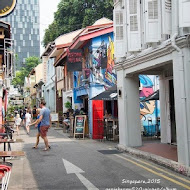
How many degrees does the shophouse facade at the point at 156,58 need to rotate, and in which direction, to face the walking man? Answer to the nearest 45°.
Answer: approximately 45° to its right

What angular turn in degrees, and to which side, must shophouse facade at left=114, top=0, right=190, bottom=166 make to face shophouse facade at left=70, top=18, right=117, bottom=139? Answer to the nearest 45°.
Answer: approximately 90° to its right

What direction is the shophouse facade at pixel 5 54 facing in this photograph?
to the viewer's right

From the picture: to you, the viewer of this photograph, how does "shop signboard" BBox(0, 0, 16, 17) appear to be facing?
facing the viewer

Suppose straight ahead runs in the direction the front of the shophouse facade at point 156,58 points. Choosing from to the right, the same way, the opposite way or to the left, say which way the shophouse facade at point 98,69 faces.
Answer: the same way

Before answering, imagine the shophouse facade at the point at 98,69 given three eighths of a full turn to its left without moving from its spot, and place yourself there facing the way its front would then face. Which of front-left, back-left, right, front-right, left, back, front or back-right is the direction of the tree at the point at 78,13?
left

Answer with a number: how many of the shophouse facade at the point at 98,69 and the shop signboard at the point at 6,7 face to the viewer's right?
0

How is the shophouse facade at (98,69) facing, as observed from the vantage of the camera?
facing the viewer and to the left of the viewer

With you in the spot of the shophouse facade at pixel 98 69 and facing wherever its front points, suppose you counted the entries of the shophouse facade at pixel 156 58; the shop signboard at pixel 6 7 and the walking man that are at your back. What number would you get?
0

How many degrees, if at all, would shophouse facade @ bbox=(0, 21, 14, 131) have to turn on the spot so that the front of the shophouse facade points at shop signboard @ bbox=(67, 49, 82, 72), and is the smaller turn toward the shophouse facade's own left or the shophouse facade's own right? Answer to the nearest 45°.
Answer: approximately 45° to the shophouse facade's own right

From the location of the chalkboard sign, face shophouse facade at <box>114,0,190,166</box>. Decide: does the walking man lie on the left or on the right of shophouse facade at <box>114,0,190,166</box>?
right

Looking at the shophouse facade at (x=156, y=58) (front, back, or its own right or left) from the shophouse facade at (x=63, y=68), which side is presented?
right

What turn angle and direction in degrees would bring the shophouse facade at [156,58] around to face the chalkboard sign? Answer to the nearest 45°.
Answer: approximately 90° to its right

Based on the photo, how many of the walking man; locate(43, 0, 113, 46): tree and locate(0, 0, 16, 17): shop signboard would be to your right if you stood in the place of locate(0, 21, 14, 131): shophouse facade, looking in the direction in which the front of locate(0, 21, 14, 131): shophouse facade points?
2
